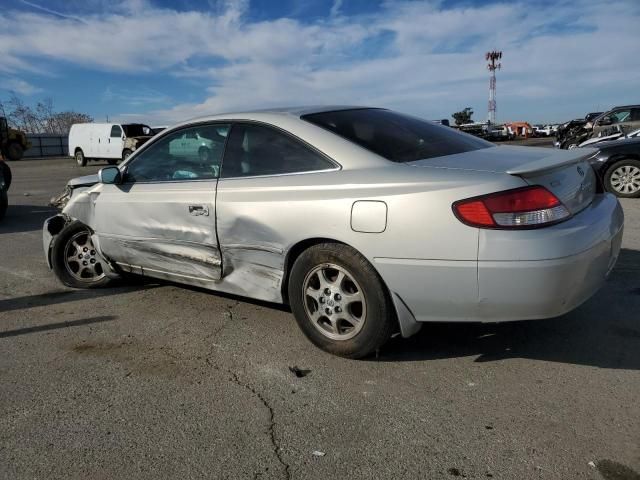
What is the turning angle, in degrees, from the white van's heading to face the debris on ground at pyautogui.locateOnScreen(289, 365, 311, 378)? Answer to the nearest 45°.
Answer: approximately 45° to its right

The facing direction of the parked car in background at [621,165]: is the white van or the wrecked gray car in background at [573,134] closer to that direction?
the white van

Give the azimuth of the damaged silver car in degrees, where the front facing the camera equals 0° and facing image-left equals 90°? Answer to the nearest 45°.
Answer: approximately 135°

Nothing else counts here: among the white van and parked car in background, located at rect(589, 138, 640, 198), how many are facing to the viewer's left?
1

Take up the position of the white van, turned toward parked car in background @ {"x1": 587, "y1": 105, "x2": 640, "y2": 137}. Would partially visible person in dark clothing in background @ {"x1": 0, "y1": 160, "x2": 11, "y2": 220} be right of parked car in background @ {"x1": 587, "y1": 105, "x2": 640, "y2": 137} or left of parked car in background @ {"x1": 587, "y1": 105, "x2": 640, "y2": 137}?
right

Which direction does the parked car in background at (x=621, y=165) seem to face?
to the viewer's left

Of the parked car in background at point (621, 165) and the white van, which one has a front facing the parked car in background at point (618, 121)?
the white van

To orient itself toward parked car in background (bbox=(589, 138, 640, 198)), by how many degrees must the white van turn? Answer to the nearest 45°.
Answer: approximately 45° to its right
